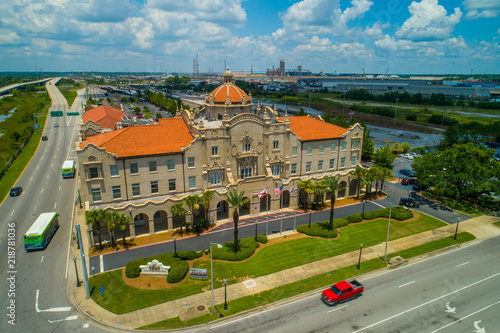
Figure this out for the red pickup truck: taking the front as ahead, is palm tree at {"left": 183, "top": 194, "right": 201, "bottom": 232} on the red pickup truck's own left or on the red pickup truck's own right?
on the red pickup truck's own right

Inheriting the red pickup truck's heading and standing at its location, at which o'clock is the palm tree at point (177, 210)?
The palm tree is roughly at 2 o'clock from the red pickup truck.

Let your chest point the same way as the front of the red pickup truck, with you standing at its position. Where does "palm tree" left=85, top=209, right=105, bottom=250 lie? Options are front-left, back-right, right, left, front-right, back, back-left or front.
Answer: front-right

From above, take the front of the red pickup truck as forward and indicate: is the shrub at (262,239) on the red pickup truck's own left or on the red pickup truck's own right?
on the red pickup truck's own right

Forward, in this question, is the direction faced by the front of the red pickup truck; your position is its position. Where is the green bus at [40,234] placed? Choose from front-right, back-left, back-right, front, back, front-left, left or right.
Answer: front-right

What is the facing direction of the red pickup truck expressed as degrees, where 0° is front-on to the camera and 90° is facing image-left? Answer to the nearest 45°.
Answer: approximately 45°
